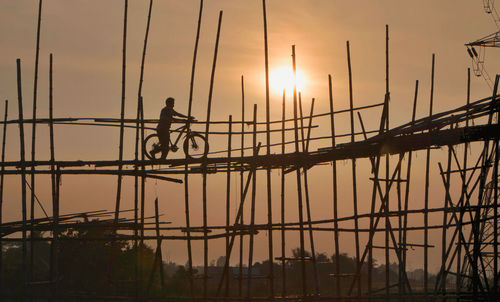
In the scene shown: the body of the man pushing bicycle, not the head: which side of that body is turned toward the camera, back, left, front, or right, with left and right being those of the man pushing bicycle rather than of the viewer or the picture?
right

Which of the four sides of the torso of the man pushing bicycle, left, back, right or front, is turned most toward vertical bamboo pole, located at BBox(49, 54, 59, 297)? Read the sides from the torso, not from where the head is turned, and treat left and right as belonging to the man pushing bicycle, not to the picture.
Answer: back
